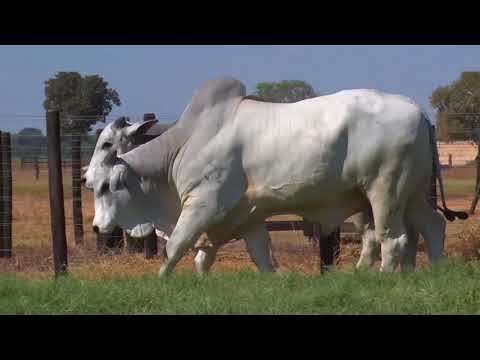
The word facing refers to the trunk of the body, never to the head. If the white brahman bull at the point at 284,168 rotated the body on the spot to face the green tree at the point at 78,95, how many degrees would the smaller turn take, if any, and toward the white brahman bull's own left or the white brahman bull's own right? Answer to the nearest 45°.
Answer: approximately 90° to the white brahman bull's own right

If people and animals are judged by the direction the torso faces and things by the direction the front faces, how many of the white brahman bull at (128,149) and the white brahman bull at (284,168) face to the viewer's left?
2

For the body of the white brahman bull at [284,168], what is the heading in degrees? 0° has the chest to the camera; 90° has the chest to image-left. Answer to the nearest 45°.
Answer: approximately 90°

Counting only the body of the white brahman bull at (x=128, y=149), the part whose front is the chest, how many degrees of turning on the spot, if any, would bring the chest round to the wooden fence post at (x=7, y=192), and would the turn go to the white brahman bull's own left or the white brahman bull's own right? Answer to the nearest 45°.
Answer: approximately 45° to the white brahman bull's own right

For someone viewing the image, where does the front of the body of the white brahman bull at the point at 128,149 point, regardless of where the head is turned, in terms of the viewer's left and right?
facing to the left of the viewer

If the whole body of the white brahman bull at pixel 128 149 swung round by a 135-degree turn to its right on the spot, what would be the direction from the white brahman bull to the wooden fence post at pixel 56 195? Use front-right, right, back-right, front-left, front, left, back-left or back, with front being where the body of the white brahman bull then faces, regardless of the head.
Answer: left

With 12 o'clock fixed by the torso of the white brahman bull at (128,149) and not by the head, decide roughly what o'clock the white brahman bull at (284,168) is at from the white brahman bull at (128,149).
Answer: the white brahman bull at (284,168) is roughly at 7 o'clock from the white brahman bull at (128,149).
